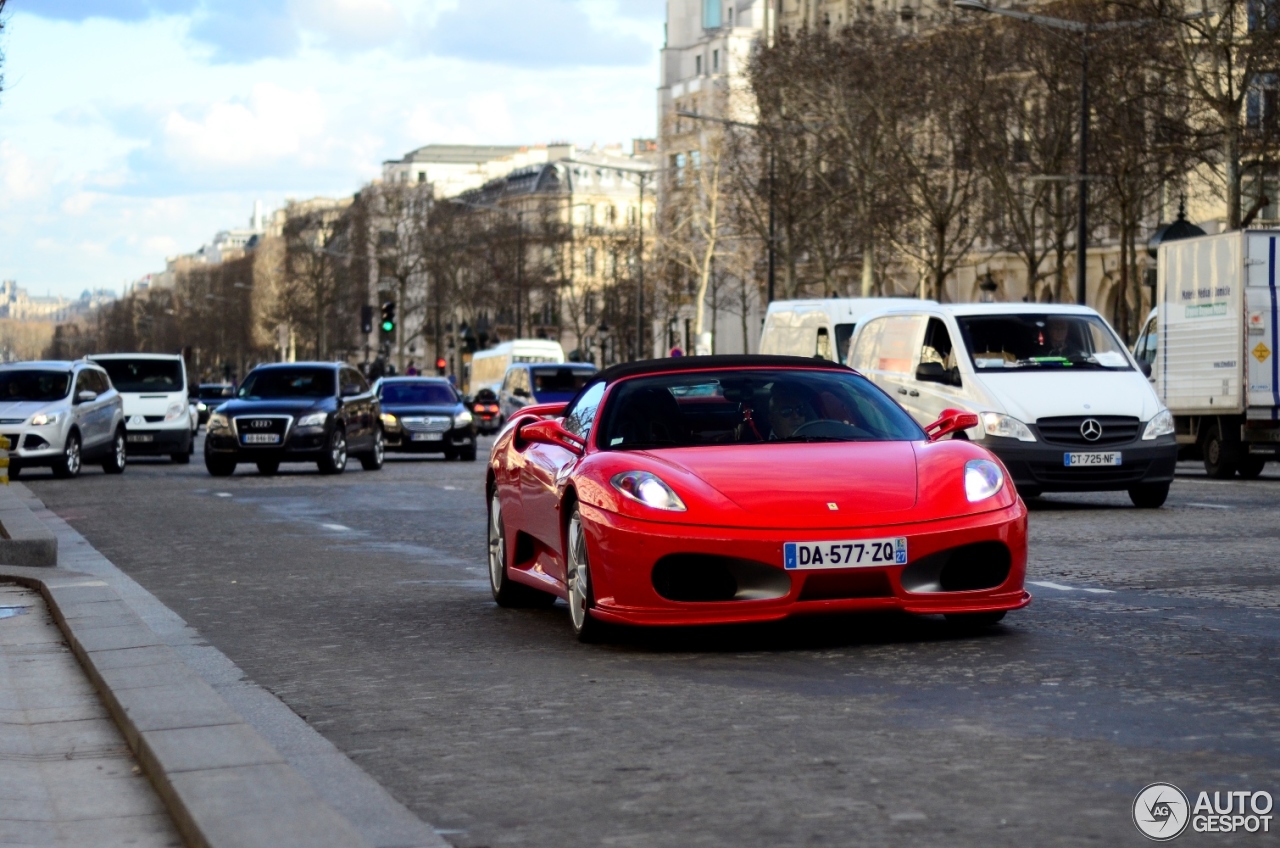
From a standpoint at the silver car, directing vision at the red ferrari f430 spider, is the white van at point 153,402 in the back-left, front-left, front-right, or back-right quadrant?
back-left

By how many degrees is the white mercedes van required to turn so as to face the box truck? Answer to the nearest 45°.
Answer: approximately 135° to its left

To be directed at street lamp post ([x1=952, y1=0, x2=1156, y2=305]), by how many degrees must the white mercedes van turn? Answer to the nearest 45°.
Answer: approximately 135° to its left

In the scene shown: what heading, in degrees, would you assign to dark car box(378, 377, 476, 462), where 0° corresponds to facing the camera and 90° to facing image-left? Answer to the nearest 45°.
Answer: approximately 0°

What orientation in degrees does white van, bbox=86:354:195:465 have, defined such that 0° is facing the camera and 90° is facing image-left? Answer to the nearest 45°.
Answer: approximately 0°

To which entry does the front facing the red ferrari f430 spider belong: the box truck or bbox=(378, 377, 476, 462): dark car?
the dark car

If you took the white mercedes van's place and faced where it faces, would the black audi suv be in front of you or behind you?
behind

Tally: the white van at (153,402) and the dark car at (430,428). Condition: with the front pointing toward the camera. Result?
2

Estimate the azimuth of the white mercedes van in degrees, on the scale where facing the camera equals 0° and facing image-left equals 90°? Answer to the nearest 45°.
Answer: approximately 315°

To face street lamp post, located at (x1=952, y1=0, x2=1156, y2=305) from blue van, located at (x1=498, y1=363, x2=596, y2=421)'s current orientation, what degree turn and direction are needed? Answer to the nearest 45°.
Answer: approximately 90° to its left
